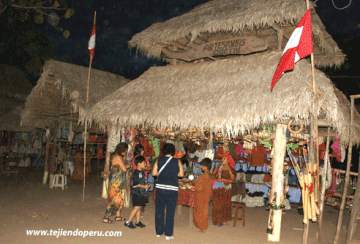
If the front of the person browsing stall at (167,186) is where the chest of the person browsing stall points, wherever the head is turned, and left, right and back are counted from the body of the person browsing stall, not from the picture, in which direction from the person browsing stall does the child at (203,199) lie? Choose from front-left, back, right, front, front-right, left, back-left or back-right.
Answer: front-right

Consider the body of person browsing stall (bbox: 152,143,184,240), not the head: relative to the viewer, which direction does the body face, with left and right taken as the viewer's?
facing away from the viewer

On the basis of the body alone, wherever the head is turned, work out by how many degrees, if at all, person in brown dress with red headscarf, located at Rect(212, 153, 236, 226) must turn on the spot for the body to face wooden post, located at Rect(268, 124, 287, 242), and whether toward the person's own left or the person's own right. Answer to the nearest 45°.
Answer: approximately 90° to the person's own left
